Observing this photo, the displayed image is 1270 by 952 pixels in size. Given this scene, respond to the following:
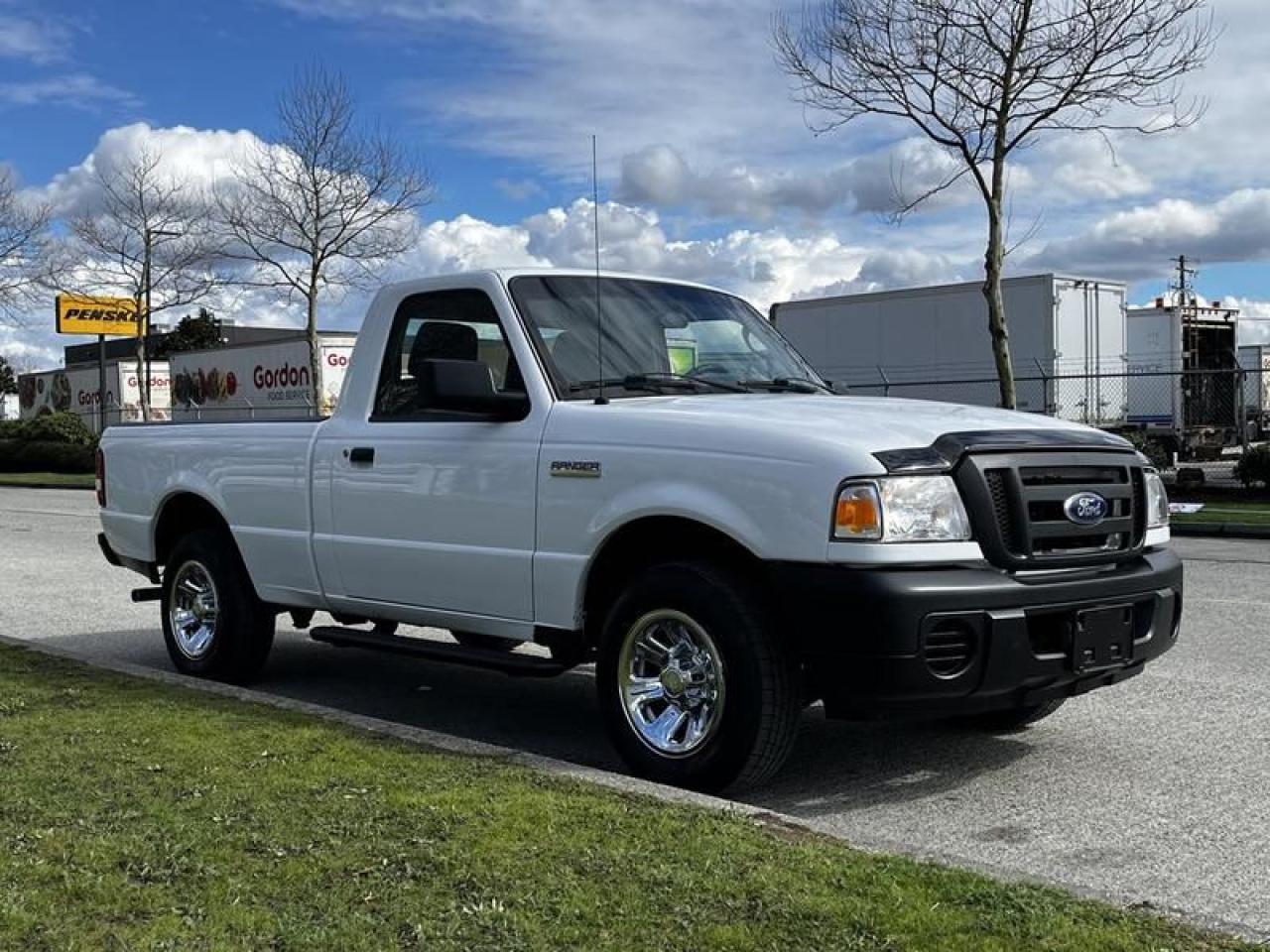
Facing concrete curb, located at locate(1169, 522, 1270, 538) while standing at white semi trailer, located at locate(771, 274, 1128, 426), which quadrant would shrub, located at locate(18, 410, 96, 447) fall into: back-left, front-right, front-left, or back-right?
back-right

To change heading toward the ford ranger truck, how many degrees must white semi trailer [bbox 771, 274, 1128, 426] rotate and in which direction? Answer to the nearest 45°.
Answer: approximately 135° to its left

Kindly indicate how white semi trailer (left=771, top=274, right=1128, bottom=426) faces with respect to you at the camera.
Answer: facing away from the viewer and to the left of the viewer

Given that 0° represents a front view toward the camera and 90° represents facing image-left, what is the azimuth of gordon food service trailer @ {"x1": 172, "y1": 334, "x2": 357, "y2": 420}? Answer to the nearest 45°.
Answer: approximately 135°

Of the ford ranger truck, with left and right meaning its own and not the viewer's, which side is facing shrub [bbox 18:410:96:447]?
back

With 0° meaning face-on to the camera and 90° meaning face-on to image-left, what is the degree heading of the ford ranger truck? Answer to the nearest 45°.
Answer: approximately 315°

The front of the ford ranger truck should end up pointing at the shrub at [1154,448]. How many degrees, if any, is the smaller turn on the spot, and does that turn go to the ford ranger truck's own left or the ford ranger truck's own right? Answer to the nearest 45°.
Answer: approximately 90° to the ford ranger truck's own left

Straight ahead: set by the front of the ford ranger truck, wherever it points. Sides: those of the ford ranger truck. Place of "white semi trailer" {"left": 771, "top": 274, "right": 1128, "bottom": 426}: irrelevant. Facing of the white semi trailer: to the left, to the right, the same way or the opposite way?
the opposite way
